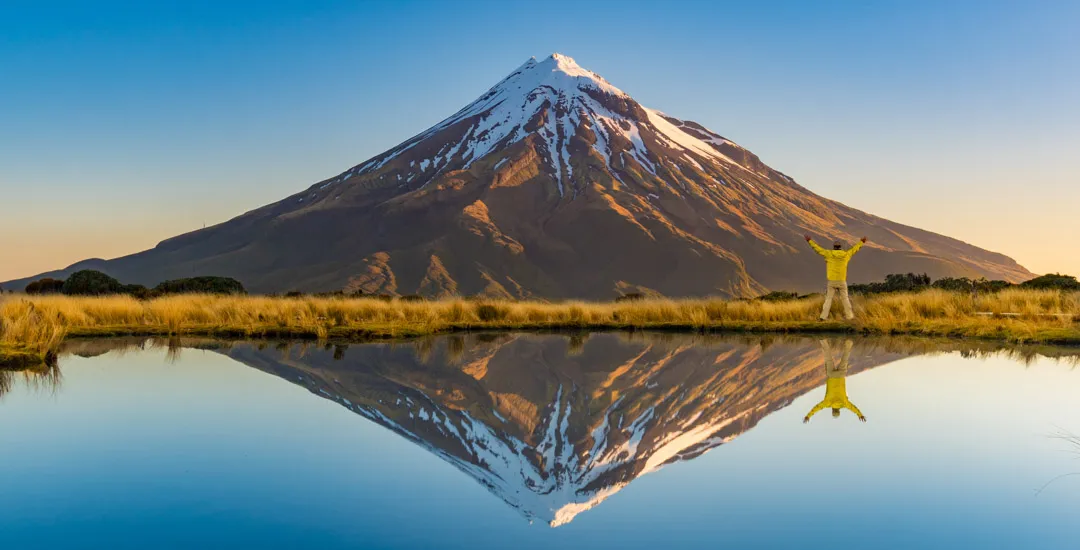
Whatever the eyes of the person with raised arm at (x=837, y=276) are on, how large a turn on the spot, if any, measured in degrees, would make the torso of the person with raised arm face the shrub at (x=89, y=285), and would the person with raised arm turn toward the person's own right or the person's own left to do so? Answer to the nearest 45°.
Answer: approximately 90° to the person's own left

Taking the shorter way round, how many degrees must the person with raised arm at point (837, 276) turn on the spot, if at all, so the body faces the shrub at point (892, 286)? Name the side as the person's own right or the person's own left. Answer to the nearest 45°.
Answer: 0° — they already face it

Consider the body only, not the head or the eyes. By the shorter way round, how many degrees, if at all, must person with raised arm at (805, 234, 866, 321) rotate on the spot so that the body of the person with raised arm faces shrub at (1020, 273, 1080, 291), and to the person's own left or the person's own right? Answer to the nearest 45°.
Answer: approximately 45° to the person's own right

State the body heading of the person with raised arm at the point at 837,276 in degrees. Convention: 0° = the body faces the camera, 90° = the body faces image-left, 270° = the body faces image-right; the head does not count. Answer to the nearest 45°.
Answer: approximately 180°

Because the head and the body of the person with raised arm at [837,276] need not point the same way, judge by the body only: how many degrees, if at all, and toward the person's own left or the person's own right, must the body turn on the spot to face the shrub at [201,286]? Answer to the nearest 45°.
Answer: approximately 90° to the person's own left

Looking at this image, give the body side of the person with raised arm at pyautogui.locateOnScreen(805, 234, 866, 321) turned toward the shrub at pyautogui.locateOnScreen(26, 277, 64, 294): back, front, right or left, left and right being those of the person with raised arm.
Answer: left

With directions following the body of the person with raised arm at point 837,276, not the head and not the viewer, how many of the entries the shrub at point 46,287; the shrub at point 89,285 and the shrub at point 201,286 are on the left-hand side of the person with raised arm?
3

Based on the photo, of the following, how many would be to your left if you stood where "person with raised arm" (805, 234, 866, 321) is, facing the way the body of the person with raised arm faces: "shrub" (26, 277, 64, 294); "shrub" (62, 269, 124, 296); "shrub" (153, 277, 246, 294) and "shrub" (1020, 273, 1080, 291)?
3
